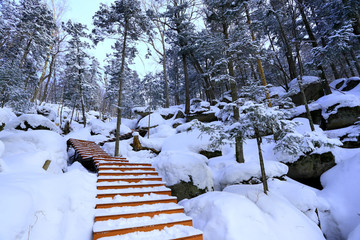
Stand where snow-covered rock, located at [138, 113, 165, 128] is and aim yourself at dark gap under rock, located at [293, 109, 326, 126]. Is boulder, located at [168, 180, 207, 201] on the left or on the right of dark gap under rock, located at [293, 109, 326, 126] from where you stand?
right

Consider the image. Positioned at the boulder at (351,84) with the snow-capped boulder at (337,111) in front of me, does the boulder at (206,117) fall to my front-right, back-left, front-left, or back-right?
front-right

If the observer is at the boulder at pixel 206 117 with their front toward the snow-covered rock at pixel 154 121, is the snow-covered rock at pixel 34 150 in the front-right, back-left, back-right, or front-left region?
front-left

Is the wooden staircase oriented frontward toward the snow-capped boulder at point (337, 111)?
no

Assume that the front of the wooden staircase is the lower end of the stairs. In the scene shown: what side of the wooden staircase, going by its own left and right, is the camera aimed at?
front

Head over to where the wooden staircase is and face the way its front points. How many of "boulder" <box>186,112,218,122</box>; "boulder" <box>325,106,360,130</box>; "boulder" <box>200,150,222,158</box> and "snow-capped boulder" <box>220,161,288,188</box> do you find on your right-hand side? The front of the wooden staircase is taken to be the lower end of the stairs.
0

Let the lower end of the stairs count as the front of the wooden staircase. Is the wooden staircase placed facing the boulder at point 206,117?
no

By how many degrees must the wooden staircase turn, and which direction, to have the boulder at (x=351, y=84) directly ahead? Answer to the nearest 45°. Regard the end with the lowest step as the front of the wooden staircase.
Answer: approximately 90° to its left

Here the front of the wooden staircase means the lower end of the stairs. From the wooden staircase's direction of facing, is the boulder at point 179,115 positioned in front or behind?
behind

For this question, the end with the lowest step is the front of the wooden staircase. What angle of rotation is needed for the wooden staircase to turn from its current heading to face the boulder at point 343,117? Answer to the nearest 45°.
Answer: approximately 90° to its left
